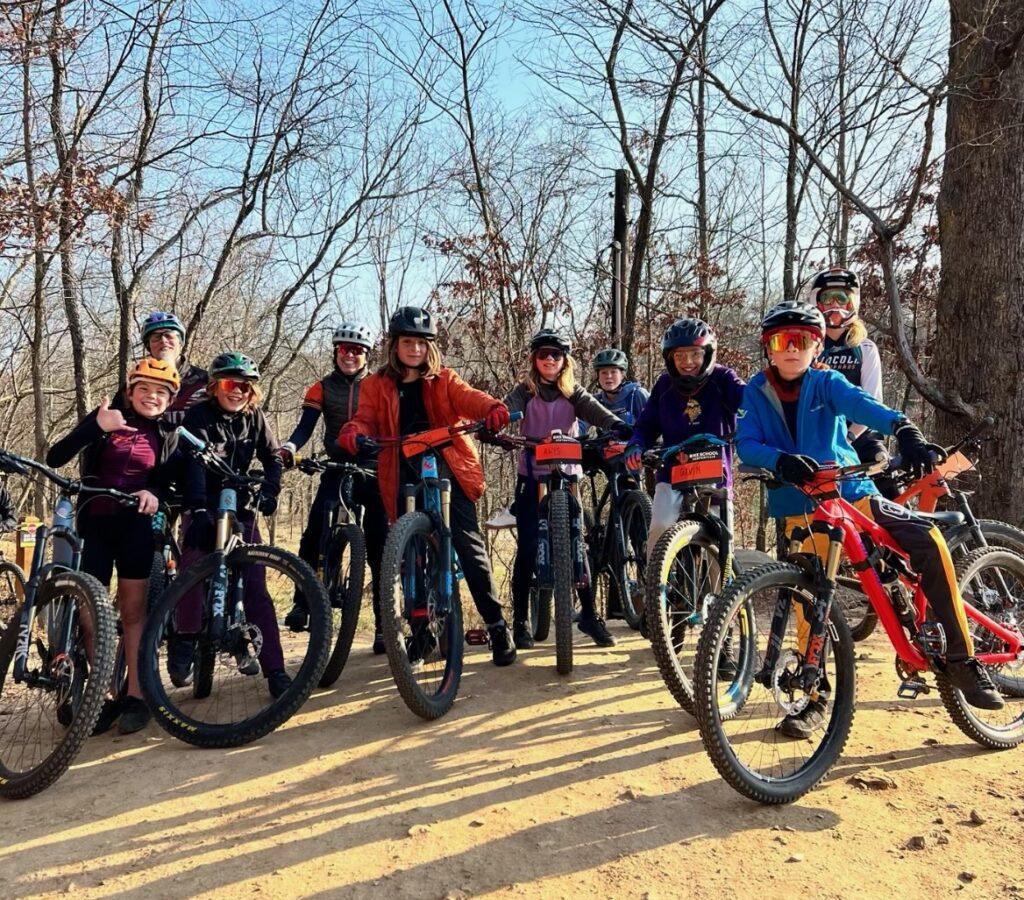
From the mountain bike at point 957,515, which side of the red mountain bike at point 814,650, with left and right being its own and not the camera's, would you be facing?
back

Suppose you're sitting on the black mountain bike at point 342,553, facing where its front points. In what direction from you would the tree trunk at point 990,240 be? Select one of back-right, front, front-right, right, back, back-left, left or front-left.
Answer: left

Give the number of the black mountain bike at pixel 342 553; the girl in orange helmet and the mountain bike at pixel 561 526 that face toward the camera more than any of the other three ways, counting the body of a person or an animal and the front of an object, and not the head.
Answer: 3

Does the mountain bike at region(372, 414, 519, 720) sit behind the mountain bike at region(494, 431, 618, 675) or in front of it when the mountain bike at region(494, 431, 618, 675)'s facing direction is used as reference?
in front

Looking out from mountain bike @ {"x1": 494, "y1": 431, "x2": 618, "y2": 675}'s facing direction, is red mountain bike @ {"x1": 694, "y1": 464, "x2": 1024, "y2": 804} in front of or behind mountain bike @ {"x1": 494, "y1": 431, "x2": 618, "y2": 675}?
in front

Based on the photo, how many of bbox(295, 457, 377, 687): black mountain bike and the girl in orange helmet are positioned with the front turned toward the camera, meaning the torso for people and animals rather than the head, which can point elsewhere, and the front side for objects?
2

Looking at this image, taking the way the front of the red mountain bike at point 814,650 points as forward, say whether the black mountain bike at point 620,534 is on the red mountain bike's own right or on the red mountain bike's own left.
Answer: on the red mountain bike's own right

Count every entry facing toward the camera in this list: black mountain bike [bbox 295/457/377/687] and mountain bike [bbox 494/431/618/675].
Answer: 2

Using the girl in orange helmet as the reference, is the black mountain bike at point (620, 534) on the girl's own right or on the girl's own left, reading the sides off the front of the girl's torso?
on the girl's own left

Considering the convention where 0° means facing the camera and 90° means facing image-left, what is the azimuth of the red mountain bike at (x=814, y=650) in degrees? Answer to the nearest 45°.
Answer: approximately 45°
